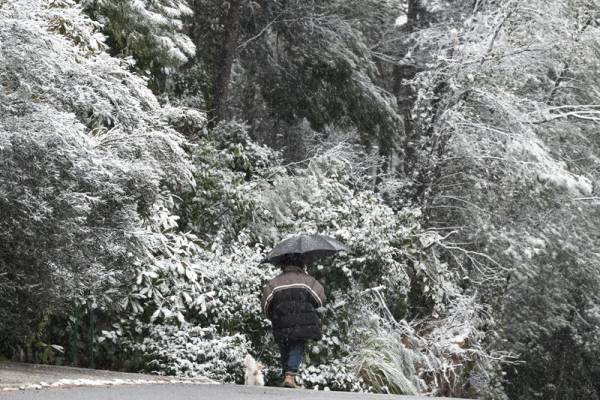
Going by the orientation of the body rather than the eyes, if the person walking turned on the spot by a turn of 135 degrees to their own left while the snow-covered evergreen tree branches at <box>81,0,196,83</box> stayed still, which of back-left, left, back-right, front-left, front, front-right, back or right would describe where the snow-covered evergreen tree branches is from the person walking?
right

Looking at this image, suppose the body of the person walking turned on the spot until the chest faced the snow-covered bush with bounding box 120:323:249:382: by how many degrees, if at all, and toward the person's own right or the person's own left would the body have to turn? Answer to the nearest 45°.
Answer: approximately 90° to the person's own left

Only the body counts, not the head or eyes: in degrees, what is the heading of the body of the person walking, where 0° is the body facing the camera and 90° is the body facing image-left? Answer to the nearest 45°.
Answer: approximately 180°

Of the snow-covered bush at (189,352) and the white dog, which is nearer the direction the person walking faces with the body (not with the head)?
the snow-covered bush
